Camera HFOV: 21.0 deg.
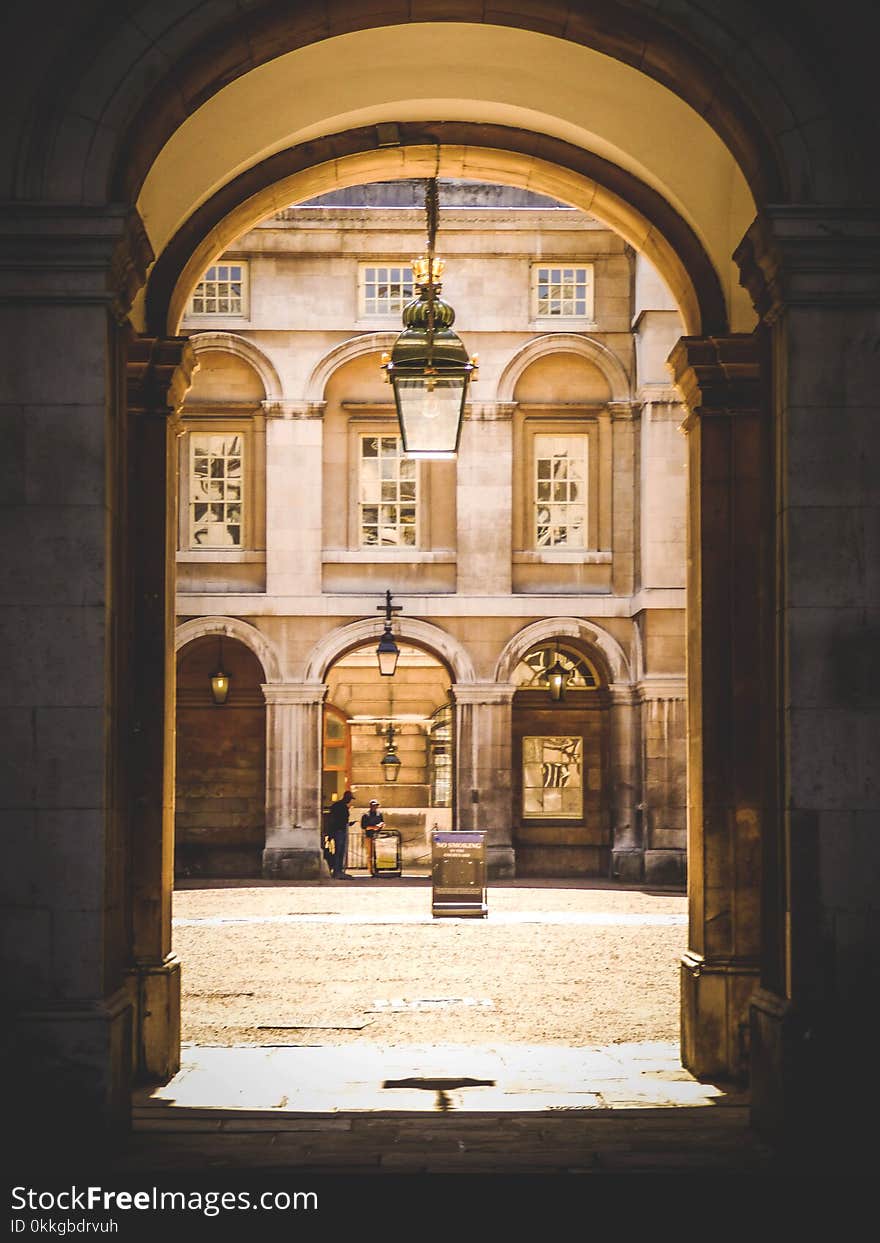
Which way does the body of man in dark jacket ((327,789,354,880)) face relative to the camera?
to the viewer's right

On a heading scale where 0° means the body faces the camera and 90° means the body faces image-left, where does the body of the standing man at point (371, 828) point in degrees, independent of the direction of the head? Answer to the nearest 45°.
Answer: approximately 0°

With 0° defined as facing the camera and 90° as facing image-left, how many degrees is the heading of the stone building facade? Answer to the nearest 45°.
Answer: approximately 0°

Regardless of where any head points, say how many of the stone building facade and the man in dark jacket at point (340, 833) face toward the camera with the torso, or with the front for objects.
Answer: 1

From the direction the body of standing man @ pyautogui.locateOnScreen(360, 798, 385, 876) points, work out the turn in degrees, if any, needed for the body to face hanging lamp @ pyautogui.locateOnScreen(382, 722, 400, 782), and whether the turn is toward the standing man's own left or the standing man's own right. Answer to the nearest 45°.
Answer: approximately 180°

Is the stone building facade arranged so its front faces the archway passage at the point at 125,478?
yes

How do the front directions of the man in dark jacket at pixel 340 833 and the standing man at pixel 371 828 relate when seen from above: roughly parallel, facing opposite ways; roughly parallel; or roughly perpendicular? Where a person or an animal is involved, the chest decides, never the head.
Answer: roughly perpendicular

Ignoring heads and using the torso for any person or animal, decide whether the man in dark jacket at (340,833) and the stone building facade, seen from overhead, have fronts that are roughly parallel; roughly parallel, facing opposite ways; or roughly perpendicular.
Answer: roughly perpendicular
